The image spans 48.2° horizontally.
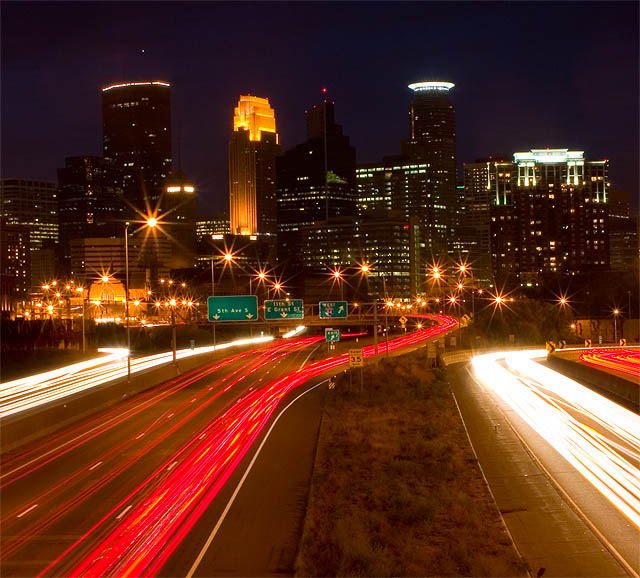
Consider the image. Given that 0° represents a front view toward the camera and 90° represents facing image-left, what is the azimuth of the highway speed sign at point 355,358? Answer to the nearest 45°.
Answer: approximately 0°
